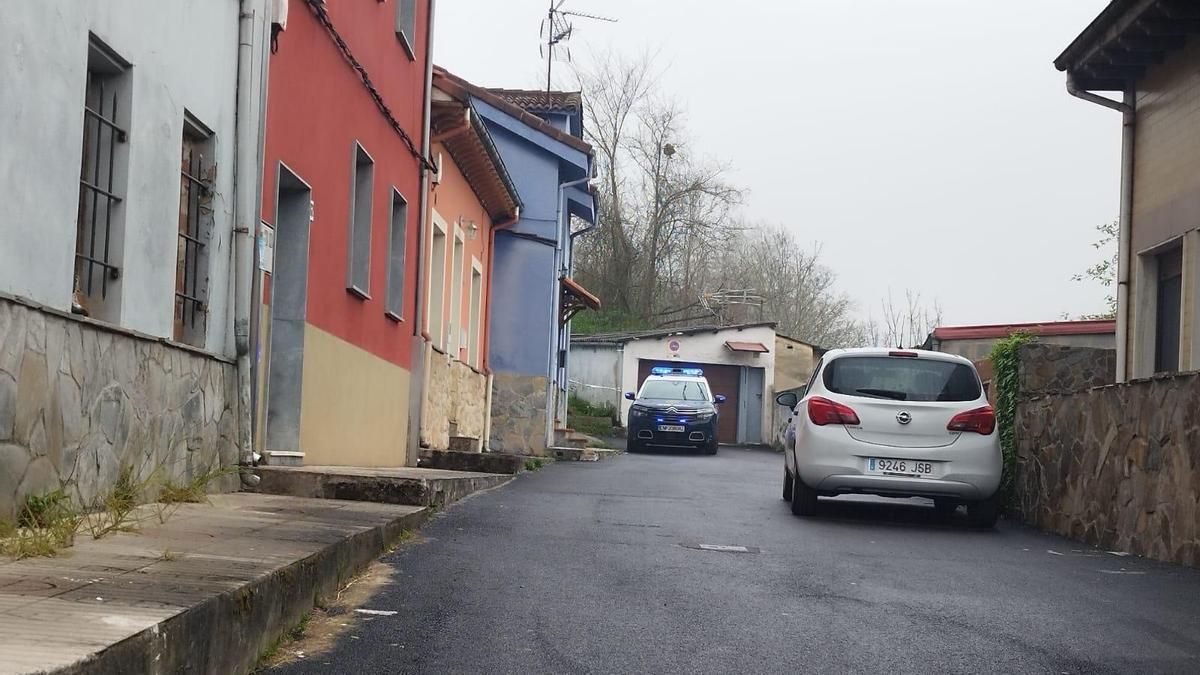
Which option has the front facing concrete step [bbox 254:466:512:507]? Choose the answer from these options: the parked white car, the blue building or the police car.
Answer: the police car

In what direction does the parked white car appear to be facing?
away from the camera

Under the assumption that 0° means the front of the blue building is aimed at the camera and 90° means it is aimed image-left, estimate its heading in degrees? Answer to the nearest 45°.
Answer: approximately 270°

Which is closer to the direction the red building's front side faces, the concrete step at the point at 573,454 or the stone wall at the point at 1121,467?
the stone wall

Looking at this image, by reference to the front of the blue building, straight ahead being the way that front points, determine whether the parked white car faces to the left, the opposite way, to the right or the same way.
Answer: to the left

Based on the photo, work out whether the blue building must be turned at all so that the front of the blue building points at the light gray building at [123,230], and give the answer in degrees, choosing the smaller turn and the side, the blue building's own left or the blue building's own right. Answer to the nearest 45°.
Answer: approximately 90° to the blue building's own right

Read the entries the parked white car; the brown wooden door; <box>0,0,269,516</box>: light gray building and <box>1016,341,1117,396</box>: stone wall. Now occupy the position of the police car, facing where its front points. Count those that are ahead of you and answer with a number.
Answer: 3

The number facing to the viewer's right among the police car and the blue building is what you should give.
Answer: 1

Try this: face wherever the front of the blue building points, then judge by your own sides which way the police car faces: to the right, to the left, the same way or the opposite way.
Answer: to the right

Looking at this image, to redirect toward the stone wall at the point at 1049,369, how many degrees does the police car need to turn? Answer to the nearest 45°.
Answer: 0° — it already faces it

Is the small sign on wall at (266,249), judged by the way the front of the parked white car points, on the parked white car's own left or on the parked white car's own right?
on the parked white car's own left

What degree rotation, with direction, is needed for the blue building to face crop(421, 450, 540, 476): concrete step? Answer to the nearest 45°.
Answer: approximately 90° to its right

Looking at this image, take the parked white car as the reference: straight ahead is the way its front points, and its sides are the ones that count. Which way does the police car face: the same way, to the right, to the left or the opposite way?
the opposite way
